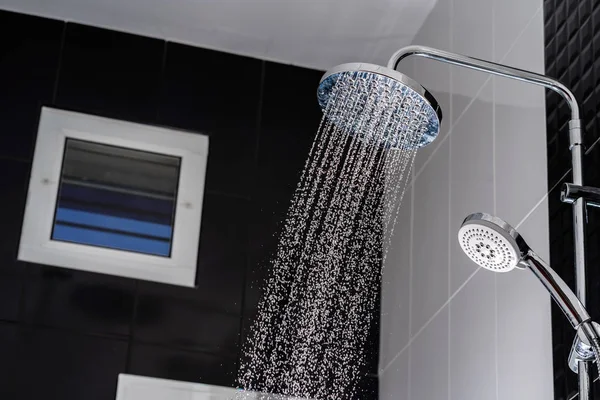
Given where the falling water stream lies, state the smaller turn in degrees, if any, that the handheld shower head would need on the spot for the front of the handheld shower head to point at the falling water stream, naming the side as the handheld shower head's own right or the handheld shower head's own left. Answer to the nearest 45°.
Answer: approximately 90° to the handheld shower head's own right

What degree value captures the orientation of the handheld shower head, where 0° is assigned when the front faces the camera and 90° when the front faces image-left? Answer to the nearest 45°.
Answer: approximately 45°
